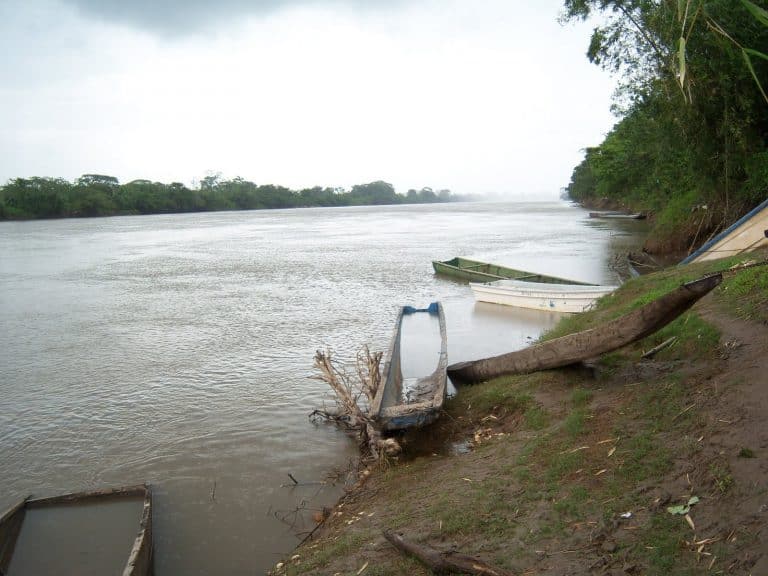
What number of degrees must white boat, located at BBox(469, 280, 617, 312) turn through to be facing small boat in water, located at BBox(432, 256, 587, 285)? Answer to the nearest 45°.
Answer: approximately 90° to its left

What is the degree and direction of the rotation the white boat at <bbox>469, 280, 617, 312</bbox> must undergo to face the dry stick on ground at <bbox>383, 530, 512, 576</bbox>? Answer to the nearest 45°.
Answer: approximately 90° to its right

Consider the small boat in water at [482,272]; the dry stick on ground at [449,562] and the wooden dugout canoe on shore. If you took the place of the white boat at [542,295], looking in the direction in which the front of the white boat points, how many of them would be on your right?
2

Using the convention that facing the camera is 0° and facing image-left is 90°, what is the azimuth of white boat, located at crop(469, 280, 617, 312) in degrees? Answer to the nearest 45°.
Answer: approximately 270°

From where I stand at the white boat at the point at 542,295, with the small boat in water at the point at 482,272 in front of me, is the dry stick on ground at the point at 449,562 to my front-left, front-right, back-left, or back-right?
back-left
